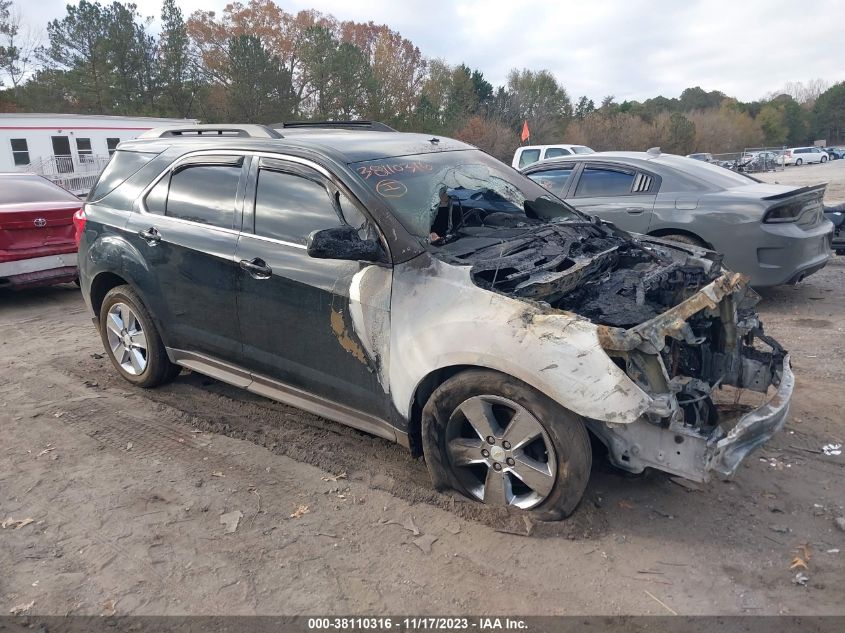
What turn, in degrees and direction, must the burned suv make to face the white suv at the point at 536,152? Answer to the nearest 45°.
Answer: approximately 135° to its left

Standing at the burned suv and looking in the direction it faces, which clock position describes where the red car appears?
The red car is roughly at 6 o'clock from the burned suv.

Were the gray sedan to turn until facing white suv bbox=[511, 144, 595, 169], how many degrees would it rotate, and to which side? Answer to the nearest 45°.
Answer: approximately 45° to its right

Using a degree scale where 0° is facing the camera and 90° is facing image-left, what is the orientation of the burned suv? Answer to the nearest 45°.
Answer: approximately 315°

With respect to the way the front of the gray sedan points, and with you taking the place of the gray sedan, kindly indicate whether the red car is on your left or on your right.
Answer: on your left

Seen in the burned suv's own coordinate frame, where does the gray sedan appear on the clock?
The gray sedan is roughly at 9 o'clock from the burned suv.

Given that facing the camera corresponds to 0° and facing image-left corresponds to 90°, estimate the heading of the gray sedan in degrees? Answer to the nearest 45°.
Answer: approximately 135°

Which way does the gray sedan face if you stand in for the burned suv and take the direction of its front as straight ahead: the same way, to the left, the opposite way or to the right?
the opposite way

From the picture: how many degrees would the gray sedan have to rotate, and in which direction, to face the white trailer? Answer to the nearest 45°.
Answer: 0° — it already faces it

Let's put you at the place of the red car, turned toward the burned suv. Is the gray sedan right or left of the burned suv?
left
